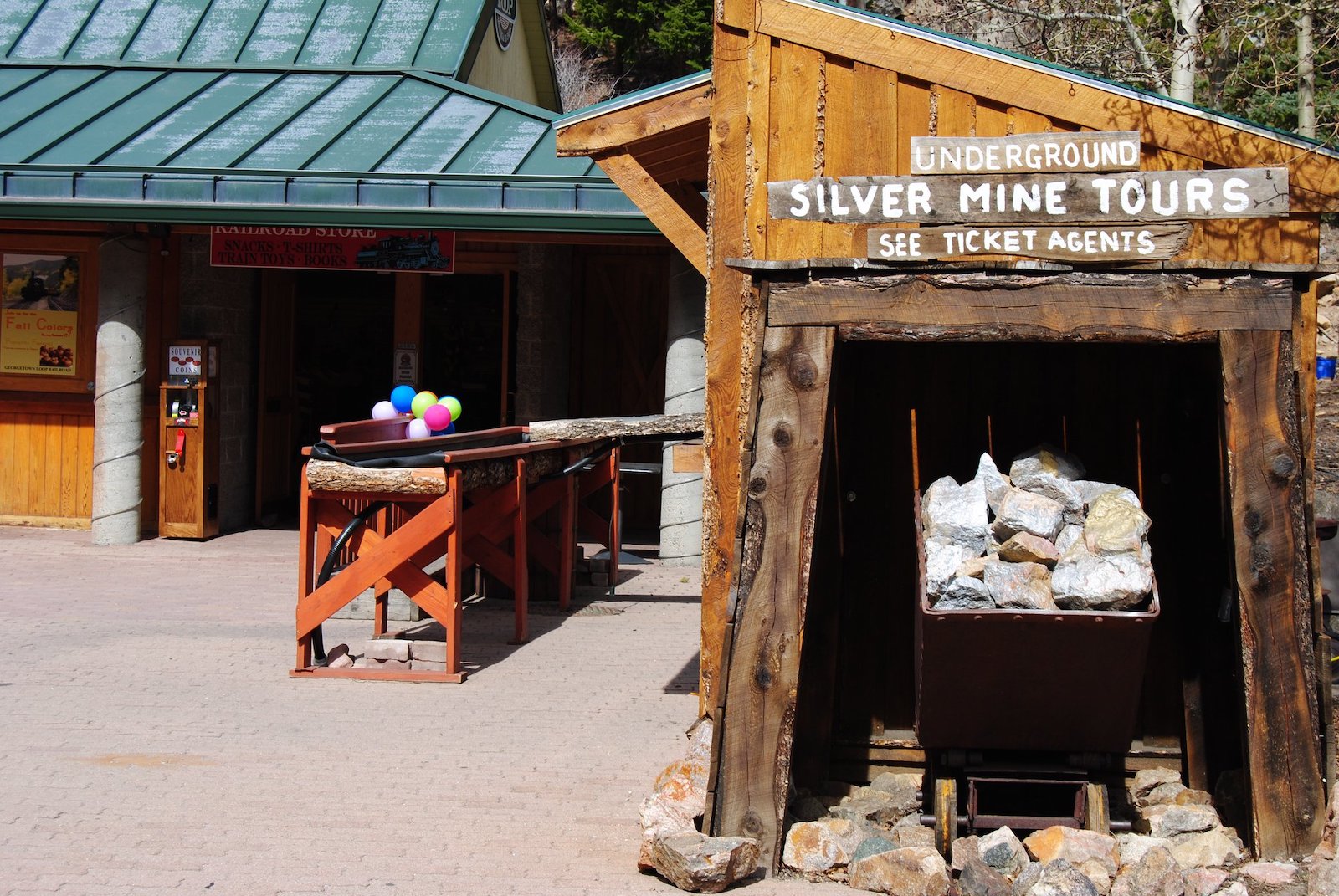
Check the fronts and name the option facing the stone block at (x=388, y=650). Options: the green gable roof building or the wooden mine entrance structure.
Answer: the green gable roof building

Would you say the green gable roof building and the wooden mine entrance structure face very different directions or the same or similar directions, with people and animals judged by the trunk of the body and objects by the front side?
same or similar directions

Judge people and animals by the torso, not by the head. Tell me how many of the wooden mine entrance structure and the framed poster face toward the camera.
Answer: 2

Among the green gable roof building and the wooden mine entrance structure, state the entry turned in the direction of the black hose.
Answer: the green gable roof building

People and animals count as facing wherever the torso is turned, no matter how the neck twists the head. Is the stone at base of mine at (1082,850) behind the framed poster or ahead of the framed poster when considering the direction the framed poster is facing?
ahead

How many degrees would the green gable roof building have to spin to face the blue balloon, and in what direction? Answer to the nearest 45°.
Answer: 0° — it already faces it

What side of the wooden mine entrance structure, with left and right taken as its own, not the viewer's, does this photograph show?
front

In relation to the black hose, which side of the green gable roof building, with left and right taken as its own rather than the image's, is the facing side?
front

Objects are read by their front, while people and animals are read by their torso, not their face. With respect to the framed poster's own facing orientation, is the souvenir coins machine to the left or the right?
on its left

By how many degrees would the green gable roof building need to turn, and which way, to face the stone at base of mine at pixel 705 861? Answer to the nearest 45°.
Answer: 0° — it already faces it

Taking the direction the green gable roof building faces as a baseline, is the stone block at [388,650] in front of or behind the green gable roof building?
in front

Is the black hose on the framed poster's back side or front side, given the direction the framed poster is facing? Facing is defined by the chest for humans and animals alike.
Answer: on the front side

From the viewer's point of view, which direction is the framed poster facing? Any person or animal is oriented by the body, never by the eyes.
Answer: toward the camera

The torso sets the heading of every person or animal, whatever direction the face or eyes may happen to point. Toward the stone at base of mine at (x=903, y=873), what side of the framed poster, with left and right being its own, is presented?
front

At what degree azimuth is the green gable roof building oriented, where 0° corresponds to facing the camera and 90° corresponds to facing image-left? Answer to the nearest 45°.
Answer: approximately 0°

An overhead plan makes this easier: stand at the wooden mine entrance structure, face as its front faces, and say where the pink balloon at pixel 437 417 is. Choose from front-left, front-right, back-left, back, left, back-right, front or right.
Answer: back-right

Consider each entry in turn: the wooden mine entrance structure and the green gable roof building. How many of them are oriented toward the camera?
2
